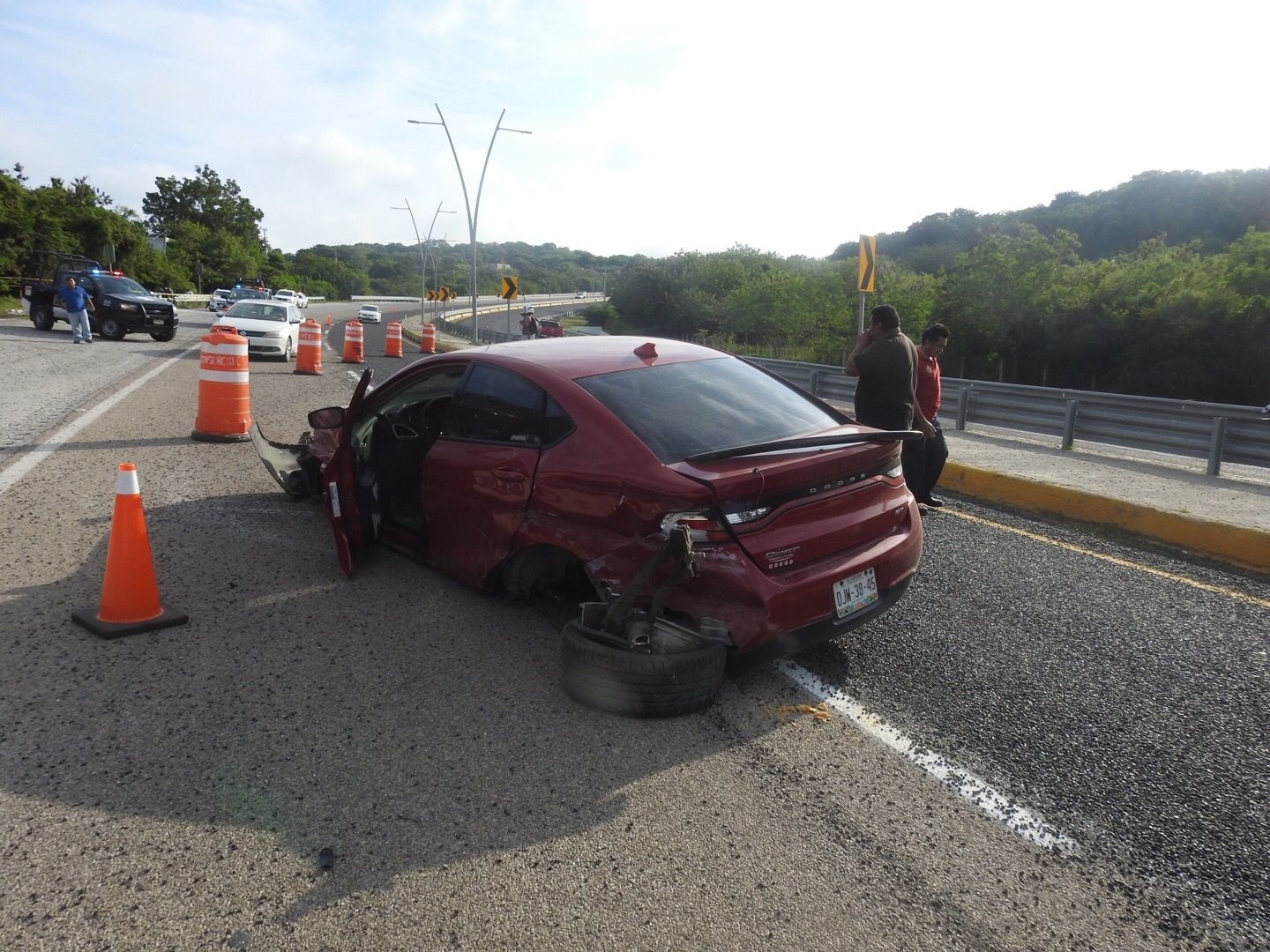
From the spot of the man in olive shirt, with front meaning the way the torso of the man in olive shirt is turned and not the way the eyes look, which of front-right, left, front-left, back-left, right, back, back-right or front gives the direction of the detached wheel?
back-left

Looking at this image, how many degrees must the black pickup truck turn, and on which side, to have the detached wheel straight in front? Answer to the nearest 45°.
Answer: approximately 45° to its right

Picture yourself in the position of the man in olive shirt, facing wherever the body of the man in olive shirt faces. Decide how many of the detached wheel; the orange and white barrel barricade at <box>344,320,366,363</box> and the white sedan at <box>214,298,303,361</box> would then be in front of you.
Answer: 2

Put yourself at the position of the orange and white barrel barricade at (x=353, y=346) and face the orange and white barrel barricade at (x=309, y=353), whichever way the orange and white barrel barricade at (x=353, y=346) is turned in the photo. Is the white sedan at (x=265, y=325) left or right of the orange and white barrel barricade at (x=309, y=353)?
right

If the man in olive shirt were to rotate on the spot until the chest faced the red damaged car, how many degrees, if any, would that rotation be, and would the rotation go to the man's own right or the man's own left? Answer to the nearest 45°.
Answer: approximately 135° to the man's own left

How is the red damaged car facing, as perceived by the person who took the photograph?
facing away from the viewer and to the left of the viewer

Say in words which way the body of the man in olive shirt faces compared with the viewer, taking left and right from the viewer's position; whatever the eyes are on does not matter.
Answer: facing away from the viewer and to the left of the viewer

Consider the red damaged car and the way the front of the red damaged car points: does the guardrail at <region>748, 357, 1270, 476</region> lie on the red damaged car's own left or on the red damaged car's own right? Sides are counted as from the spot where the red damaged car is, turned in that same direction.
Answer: on the red damaged car's own right

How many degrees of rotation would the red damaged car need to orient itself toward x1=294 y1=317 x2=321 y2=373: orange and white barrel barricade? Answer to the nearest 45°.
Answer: approximately 45° to its right

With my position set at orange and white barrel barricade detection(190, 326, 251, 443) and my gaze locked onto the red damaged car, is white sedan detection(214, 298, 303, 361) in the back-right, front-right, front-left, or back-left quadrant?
back-left
